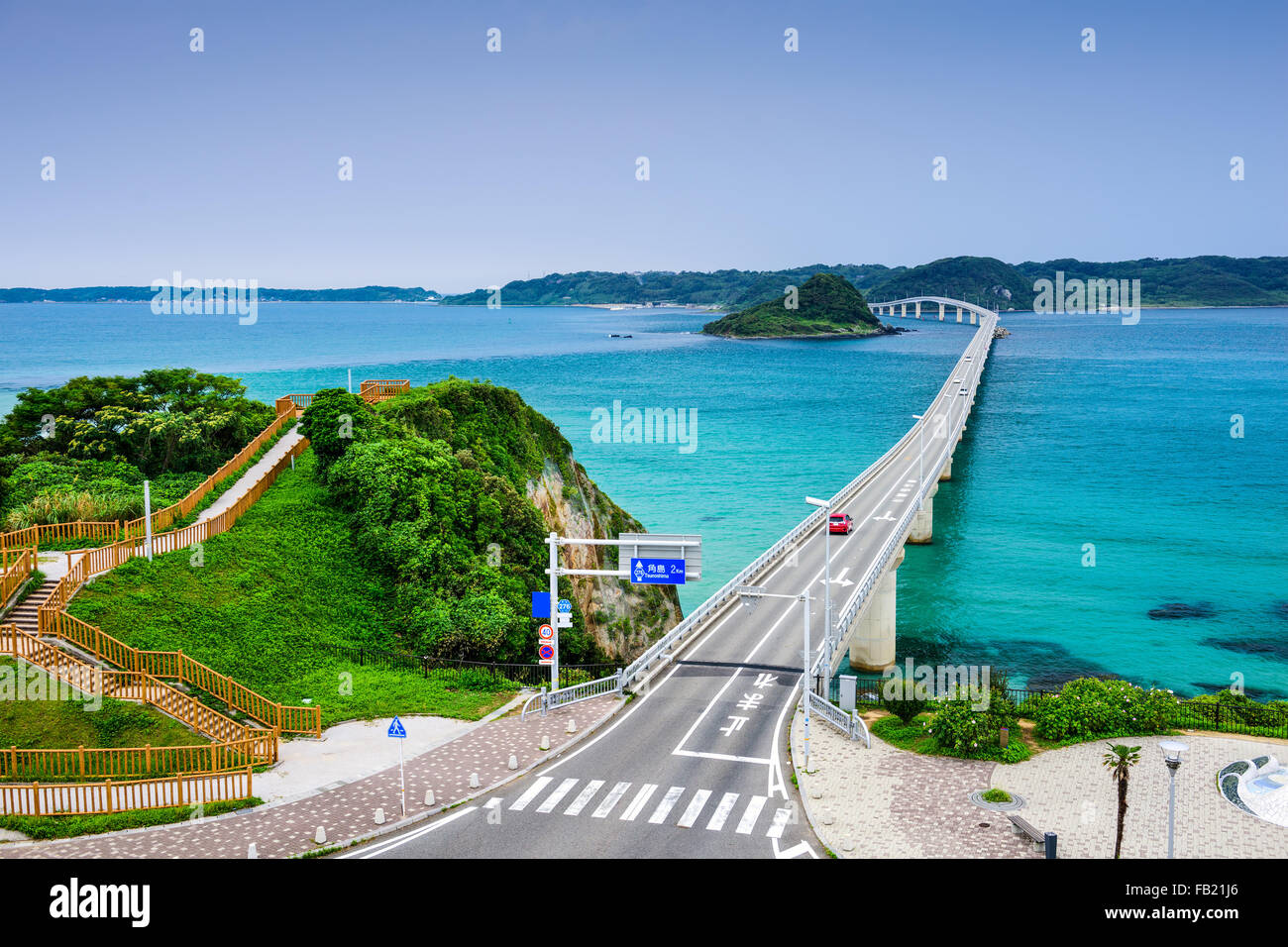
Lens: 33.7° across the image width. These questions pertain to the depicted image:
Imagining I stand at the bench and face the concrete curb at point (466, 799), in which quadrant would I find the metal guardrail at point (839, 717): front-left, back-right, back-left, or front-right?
front-right

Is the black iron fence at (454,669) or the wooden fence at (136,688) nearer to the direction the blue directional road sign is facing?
the wooden fence

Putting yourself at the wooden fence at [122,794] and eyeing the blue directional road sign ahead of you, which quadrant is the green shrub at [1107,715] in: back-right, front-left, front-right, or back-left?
front-right

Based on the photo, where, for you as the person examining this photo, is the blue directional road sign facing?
facing the viewer

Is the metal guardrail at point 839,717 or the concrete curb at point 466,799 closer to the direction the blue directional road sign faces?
the concrete curb

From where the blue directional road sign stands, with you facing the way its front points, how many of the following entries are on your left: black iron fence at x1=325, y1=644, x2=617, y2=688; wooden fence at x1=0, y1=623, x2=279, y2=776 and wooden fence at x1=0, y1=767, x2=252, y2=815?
0

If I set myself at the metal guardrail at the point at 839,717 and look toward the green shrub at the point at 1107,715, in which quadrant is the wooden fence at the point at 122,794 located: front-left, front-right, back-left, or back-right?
back-right

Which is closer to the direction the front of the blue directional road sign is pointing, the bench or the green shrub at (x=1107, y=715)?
the bench

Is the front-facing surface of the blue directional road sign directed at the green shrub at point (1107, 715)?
no

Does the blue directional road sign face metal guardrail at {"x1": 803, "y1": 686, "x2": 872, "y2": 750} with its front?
no

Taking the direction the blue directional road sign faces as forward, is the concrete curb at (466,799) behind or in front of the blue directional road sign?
in front

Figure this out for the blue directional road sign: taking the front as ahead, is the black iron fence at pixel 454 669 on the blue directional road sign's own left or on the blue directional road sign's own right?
on the blue directional road sign's own right

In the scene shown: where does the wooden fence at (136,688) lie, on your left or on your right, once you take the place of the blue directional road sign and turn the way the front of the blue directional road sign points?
on your right
